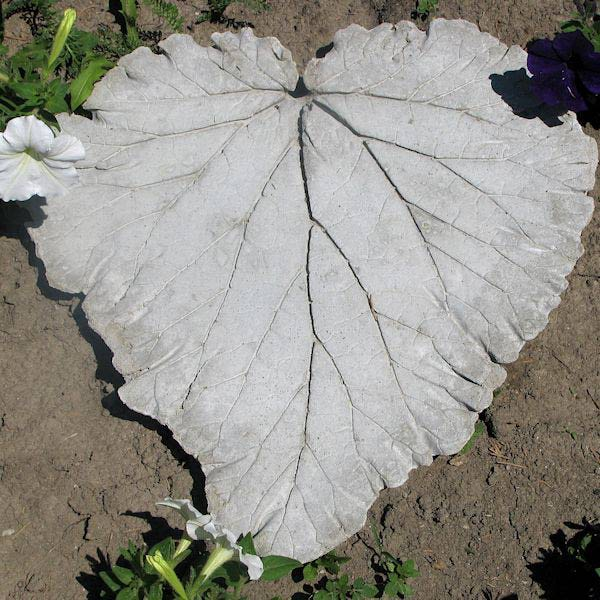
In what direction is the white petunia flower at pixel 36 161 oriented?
toward the camera

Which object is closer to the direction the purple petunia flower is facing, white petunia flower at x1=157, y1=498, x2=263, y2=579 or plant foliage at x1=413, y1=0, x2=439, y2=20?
the white petunia flower

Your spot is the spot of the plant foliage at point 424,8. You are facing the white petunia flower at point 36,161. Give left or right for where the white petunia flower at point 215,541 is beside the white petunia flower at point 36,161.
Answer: left

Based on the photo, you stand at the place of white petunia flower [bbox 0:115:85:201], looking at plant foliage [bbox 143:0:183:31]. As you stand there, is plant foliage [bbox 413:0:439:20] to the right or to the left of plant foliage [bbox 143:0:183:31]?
right

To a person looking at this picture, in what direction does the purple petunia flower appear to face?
facing the viewer

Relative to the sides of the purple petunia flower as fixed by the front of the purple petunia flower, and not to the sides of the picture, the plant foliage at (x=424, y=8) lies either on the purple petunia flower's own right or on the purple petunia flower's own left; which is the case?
on the purple petunia flower's own right

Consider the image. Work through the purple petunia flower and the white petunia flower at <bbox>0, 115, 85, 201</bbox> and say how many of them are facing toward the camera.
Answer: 2

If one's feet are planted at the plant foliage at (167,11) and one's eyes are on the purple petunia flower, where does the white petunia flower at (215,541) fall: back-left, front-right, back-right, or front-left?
front-right

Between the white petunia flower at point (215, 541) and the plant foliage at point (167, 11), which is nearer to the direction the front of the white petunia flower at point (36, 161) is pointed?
the white petunia flower
